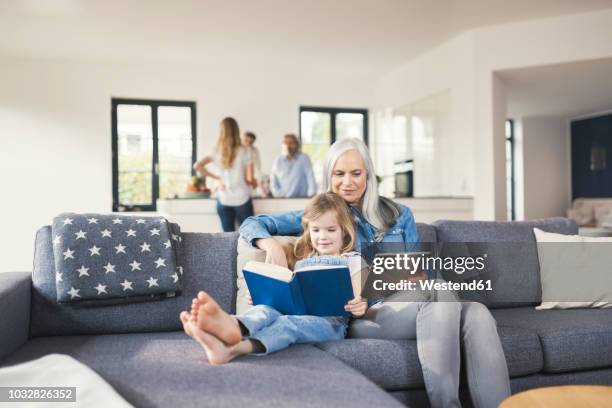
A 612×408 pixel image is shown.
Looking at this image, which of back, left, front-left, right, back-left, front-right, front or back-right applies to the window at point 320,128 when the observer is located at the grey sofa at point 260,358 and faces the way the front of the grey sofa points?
back

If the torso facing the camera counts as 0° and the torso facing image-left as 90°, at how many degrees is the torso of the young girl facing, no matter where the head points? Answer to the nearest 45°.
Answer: approximately 45°

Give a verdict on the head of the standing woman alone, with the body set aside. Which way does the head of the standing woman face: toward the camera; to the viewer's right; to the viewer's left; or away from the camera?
away from the camera

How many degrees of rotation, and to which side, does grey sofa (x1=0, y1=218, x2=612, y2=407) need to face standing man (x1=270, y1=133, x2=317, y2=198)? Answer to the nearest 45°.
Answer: approximately 180°

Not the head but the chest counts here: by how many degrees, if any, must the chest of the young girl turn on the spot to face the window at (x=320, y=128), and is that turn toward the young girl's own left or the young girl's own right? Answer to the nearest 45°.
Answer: approximately 135° to the young girl's own right

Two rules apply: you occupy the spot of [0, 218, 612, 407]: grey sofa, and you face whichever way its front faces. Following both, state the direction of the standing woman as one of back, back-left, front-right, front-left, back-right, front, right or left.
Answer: back

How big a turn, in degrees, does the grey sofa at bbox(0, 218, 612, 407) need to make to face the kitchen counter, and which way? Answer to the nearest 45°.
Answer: approximately 180°

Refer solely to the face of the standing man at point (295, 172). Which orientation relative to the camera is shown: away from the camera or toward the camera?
toward the camera

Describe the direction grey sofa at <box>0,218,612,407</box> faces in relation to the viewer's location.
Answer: facing the viewer

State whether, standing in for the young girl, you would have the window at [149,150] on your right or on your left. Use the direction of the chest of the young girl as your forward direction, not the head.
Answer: on your right
